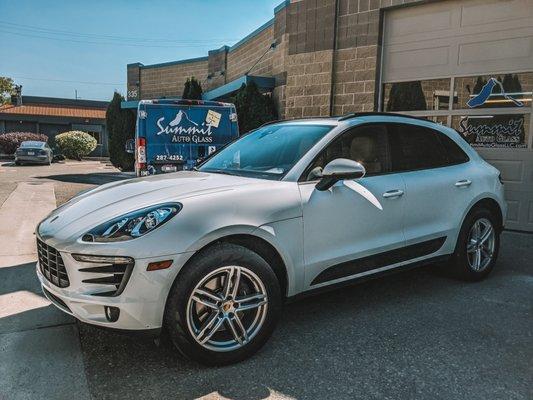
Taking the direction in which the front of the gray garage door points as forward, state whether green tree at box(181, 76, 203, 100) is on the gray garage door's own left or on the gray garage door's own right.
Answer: on the gray garage door's own right

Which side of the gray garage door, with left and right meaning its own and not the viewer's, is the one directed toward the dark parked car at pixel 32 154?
right

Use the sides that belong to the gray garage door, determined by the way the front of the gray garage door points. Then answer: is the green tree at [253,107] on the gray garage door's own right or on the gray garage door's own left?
on the gray garage door's own right

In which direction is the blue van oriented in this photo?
away from the camera

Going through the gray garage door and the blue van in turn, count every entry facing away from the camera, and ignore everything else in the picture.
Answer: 1

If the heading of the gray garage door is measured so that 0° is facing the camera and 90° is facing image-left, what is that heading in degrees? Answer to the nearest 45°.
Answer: approximately 45°

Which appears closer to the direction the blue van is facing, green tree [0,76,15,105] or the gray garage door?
the green tree

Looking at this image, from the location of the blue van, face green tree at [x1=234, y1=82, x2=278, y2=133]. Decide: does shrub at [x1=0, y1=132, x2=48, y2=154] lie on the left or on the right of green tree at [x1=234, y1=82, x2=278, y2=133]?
left

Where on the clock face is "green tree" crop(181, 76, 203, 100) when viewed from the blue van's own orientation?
The green tree is roughly at 12 o'clock from the blue van.

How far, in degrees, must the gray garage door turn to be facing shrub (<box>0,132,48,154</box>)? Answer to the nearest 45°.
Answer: approximately 90° to its right

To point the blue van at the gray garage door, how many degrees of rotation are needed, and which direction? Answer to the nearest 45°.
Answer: approximately 90° to its right

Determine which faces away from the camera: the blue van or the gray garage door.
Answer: the blue van
